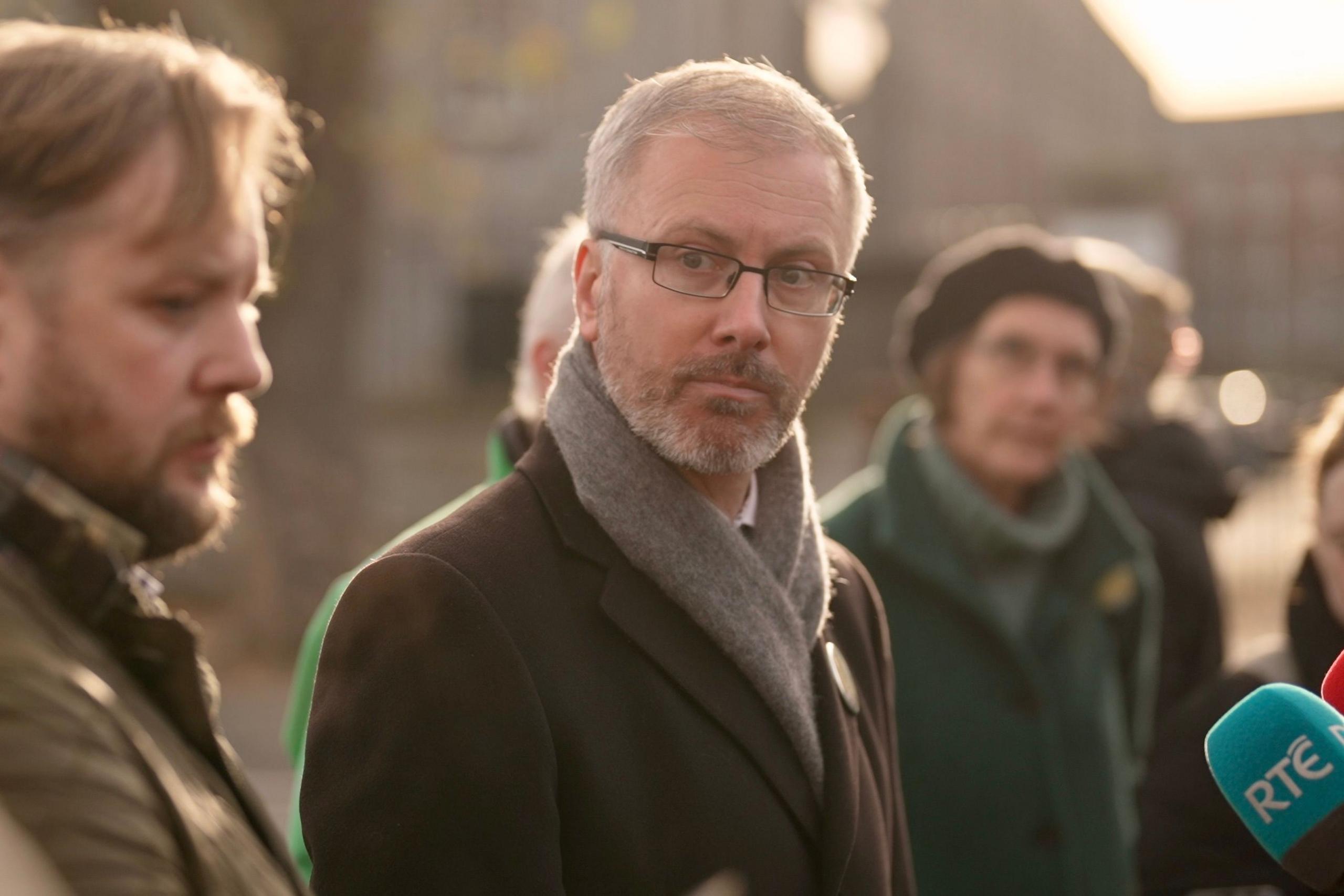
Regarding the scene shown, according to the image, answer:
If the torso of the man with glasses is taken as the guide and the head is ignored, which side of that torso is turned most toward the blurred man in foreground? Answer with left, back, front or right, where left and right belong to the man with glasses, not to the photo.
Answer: right

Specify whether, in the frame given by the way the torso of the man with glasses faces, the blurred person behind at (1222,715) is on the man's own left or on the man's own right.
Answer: on the man's own left

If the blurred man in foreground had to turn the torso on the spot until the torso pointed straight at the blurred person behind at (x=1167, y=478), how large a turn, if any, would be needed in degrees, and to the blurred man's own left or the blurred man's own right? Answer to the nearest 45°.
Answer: approximately 45° to the blurred man's own left

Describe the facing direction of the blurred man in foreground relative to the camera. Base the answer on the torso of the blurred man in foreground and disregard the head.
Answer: to the viewer's right

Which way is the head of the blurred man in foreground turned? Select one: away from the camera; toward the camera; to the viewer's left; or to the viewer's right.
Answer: to the viewer's right

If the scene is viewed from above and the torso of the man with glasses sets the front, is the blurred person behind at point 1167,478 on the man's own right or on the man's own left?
on the man's own left

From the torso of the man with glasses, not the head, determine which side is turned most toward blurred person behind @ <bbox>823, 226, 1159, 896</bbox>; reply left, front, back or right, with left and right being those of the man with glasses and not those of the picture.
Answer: left

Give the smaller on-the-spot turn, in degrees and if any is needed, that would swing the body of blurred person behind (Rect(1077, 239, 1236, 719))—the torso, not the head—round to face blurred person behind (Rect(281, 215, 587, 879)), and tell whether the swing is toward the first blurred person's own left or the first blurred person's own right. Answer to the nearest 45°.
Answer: approximately 135° to the first blurred person's own right

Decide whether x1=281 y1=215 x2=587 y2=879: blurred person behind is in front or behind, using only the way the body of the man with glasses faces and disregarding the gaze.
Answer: behind
